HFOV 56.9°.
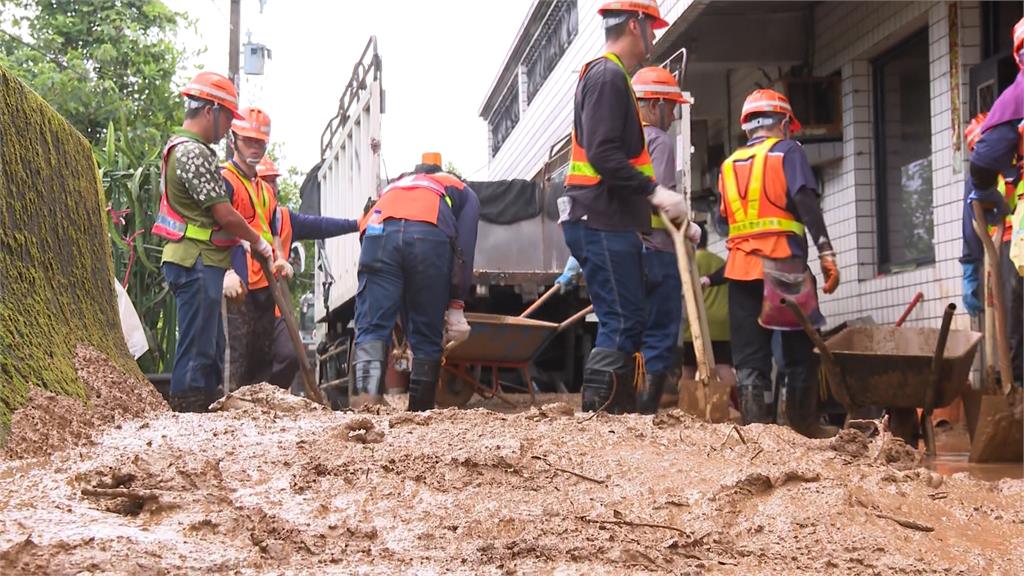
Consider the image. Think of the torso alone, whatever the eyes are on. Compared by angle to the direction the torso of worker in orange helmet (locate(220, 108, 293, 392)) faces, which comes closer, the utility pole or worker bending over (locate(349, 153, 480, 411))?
the worker bending over

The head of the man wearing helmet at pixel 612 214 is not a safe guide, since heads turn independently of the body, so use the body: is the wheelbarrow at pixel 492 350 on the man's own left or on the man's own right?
on the man's own left

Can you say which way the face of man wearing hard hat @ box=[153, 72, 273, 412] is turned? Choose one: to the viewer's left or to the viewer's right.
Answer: to the viewer's right

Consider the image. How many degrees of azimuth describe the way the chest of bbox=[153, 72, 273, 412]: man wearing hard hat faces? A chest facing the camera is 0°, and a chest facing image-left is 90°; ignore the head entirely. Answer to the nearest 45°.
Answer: approximately 270°

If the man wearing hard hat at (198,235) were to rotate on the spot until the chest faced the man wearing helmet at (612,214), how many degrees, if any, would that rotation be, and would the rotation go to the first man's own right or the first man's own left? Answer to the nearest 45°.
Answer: approximately 45° to the first man's own right

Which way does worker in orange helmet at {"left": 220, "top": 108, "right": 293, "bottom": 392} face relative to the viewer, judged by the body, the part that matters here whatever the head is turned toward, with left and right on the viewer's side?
facing the viewer and to the right of the viewer

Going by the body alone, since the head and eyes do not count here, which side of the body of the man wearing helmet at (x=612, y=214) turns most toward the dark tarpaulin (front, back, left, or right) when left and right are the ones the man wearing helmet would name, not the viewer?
left

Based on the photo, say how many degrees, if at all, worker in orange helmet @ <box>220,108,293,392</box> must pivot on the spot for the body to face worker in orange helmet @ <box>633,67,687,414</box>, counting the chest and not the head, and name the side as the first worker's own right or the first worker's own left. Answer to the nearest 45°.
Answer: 0° — they already face them
